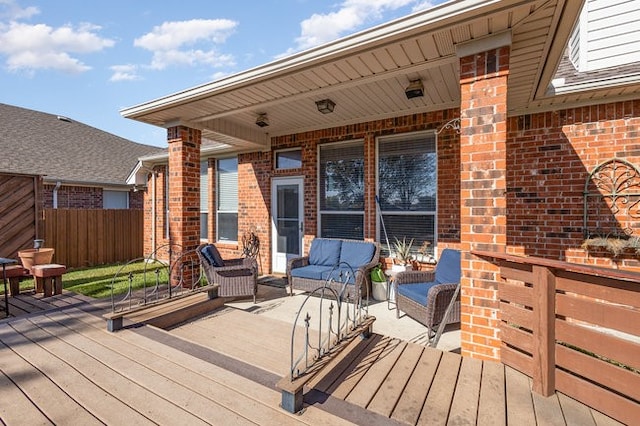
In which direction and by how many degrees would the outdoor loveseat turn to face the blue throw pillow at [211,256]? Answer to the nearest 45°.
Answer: approximately 45° to its right

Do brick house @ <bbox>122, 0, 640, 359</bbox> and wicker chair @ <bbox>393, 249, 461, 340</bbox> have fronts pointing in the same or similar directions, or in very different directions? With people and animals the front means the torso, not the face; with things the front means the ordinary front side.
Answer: same or similar directions

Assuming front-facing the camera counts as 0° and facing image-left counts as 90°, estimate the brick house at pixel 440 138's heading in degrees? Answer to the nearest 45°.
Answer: approximately 45°

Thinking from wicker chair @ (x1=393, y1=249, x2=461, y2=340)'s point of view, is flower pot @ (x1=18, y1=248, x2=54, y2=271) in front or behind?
in front

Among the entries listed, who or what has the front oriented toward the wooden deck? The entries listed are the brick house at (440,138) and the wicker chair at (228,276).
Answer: the brick house

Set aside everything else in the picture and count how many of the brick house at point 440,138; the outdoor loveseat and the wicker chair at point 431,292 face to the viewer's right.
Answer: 0

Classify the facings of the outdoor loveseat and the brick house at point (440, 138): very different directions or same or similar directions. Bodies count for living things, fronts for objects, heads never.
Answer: same or similar directions

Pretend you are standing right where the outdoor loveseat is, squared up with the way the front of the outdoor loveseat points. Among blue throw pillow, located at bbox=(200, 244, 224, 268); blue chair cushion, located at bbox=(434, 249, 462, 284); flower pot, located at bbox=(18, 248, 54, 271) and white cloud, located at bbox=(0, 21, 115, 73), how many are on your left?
1

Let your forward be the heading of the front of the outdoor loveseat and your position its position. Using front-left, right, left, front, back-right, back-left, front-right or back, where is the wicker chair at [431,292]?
left

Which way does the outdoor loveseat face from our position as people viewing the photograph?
facing the viewer and to the left of the viewer

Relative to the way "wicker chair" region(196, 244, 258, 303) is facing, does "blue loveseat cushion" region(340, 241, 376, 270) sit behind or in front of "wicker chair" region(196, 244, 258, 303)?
in front
